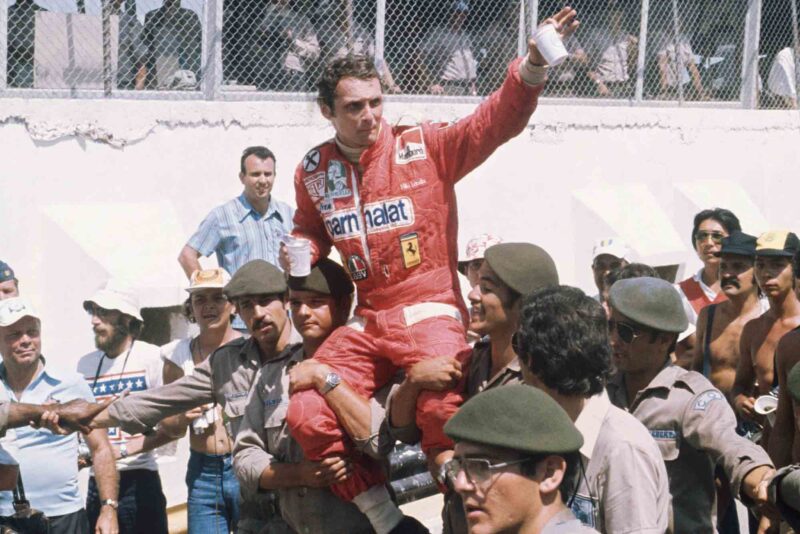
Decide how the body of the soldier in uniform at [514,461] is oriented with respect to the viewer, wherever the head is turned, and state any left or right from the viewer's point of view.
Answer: facing the viewer and to the left of the viewer

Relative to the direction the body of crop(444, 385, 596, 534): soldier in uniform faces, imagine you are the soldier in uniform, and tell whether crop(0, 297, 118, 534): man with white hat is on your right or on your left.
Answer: on your right

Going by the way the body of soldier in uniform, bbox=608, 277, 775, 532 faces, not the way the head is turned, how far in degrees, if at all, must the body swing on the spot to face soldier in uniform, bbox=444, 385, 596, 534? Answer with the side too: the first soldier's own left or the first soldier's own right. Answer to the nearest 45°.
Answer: approximately 45° to the first soldier's own left

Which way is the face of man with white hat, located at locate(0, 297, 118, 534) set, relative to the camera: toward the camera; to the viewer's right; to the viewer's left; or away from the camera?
toward the camera

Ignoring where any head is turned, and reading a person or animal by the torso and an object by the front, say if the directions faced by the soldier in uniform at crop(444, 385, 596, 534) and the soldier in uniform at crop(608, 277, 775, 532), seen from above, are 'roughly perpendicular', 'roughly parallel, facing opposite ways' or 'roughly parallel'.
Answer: roughly parallel

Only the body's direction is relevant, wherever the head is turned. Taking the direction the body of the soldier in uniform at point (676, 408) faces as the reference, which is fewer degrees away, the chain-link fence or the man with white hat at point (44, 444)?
the man with white hat

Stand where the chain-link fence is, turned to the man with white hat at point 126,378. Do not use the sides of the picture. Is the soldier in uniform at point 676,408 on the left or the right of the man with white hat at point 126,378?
left

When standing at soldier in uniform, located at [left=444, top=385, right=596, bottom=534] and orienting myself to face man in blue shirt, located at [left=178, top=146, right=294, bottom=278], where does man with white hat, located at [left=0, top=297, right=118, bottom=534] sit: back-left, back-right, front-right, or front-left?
front-left

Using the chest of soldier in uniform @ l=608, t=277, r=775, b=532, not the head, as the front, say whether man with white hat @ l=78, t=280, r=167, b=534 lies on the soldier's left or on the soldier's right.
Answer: on the soldier's right

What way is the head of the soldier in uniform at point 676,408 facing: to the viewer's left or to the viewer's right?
to the viewer's left

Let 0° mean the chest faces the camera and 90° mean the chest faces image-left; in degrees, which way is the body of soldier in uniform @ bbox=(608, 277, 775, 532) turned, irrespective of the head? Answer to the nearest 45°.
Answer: approximately 45°

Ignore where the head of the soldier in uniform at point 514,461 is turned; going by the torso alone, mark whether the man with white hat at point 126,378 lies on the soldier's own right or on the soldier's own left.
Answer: on the soldier's own right

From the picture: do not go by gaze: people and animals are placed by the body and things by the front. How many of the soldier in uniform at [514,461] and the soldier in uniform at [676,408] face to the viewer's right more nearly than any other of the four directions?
0
